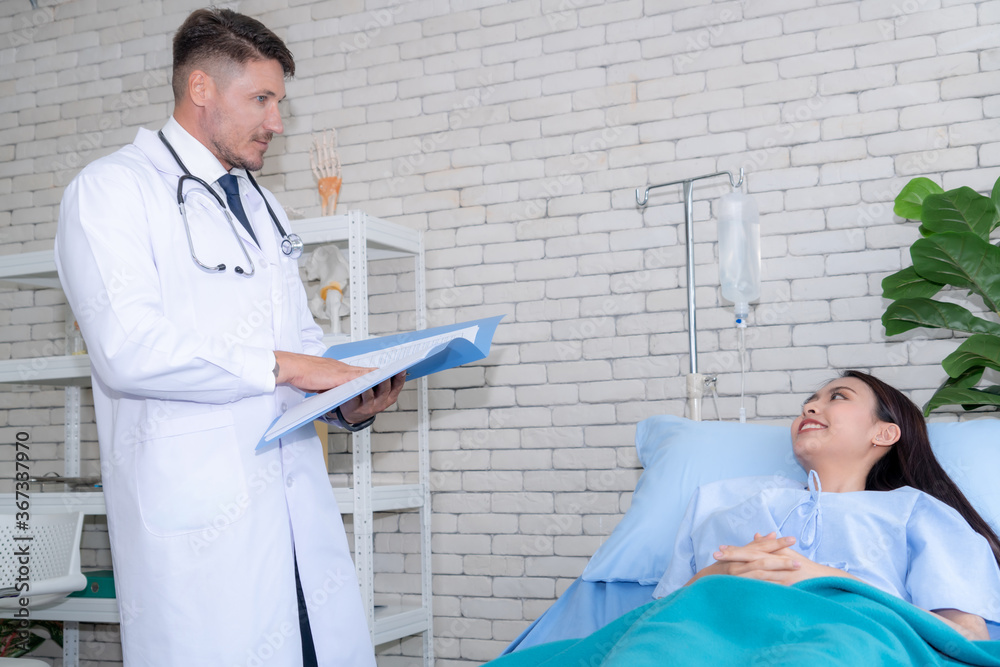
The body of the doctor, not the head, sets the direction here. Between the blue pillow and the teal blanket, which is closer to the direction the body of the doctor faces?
the teal blanket

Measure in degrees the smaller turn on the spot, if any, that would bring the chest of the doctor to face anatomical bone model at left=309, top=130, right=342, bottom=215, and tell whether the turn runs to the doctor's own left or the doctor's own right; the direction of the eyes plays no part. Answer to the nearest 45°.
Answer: approximately 135° to the doctor's own left

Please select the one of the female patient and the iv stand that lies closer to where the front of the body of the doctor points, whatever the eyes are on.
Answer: the female patient

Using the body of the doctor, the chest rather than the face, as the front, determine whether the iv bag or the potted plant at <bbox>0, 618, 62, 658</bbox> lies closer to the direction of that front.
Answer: the iv bag

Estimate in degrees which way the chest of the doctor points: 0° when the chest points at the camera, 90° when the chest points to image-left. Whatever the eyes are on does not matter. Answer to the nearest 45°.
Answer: approximately 315°

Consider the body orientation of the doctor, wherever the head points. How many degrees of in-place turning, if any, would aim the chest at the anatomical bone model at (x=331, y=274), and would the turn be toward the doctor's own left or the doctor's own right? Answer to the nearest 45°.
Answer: approximately 135° to the doctor's own left

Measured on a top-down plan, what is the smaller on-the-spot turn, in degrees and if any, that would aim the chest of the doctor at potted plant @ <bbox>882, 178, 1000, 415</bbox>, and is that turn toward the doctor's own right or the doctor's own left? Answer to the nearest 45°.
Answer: approximately 45° to the doctor's own left

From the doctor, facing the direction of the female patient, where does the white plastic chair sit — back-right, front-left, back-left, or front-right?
back-left

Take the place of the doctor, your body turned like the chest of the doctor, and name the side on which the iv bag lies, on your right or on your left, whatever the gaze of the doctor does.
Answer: on your left

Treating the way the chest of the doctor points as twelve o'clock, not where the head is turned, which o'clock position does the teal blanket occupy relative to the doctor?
The teal blanket is roughly at 12 o'clock from the doctor.

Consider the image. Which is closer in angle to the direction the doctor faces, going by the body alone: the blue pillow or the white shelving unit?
the blue pillow

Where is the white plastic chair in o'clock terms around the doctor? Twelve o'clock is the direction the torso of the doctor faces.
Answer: The white plastic chair is roughly at 7 o'clock from the doctor.
